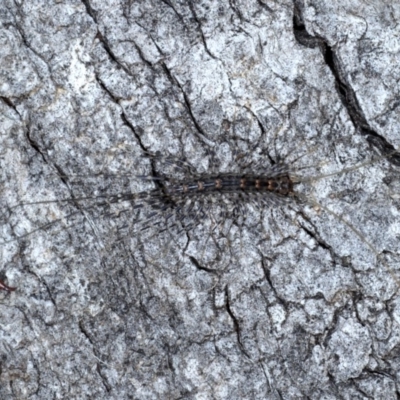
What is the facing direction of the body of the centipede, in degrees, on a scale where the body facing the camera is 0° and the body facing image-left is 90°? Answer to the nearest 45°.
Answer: approximately 270°
